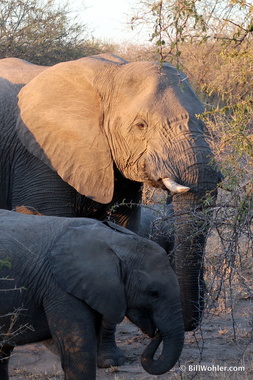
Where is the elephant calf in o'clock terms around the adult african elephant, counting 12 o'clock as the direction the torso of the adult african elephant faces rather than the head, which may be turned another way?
The elephant calf is roughly at 3 o'clock from the adult african elephant.

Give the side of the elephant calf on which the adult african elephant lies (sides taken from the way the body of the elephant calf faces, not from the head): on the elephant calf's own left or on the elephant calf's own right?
on the elephant calf's own left

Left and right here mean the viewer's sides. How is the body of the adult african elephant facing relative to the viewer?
facing to the right of the viewer

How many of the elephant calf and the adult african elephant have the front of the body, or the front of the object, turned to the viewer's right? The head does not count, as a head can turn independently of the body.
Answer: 2

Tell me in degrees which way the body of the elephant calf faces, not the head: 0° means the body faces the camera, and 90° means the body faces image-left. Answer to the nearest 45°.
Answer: approximately 270°

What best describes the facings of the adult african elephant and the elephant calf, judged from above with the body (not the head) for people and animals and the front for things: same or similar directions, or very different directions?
same or similar directions
